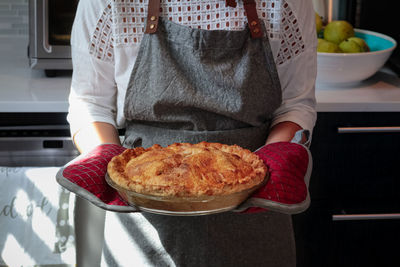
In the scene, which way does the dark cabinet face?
toward the camera

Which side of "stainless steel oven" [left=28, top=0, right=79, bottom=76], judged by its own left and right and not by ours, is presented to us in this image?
front
